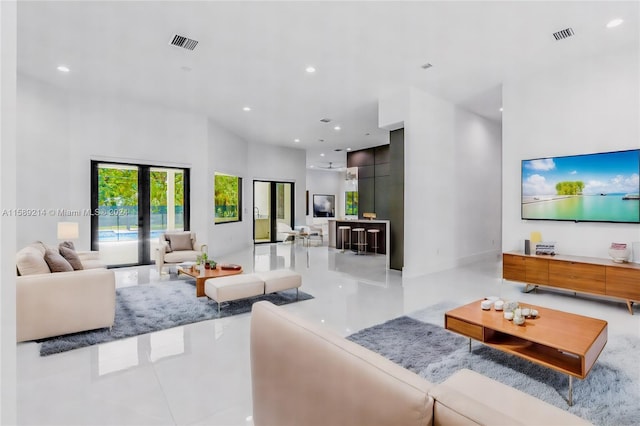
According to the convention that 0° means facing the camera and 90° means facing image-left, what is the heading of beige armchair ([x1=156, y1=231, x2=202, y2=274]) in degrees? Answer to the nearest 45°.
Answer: approximately 0°

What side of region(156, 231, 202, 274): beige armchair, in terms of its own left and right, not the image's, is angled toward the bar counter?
left

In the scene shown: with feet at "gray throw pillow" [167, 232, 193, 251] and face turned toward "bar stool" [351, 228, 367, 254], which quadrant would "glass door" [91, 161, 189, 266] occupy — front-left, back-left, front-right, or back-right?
back-left

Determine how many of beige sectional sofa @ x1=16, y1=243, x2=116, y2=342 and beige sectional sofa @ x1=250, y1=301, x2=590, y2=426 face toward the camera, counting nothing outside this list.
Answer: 0

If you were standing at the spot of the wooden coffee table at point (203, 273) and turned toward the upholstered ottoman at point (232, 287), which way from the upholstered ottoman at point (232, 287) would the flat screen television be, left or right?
left

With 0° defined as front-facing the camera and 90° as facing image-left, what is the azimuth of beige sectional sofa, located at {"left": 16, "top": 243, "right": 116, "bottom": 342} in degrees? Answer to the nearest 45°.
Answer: approximately 270°

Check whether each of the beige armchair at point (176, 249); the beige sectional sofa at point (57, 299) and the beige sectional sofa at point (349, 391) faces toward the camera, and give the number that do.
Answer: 1

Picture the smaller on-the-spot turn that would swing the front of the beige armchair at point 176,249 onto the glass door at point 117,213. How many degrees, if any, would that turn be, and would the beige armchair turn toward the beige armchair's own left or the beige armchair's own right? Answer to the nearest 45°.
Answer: approximately 135° to the beige armchair's own right

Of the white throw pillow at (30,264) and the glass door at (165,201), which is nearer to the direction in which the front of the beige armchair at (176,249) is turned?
the white throw pillow

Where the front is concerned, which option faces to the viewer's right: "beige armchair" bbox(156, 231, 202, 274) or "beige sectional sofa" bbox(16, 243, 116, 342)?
the beige sectional sofa

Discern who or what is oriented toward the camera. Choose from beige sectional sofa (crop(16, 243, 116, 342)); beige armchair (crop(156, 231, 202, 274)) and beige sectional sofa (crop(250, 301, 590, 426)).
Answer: the beige armchair

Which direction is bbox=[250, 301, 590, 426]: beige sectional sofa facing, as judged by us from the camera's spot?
facing away from the viewer and to the right of the viewer

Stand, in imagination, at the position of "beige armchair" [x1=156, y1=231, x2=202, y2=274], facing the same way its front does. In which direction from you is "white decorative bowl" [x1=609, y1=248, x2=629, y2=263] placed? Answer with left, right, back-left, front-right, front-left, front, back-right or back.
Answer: front-left

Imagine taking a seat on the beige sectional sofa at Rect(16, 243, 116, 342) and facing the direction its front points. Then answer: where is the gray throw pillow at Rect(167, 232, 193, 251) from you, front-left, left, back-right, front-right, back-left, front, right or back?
front-left
